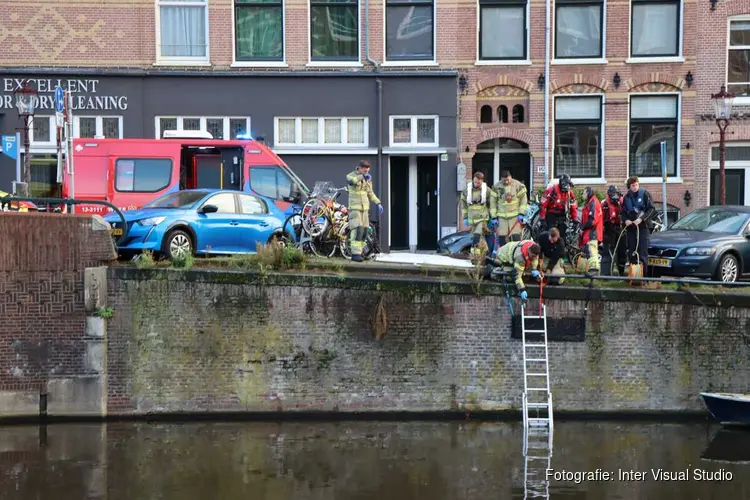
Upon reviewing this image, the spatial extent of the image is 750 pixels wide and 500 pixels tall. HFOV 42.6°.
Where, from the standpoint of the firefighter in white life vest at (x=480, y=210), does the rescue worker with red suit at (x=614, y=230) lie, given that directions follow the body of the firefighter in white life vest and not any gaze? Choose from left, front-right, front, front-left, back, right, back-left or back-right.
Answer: left

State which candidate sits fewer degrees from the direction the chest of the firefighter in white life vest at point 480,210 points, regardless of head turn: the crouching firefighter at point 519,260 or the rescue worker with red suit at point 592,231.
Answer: the crouching firefighter

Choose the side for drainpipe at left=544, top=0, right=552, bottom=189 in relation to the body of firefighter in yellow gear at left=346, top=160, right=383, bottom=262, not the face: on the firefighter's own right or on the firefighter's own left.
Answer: on the firefighter's own left

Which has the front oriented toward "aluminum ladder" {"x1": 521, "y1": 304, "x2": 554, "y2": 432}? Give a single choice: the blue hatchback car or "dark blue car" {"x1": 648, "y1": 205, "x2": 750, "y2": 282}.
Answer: the dark blue car

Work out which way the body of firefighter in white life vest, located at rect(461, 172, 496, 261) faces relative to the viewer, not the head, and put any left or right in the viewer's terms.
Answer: facing the viewer

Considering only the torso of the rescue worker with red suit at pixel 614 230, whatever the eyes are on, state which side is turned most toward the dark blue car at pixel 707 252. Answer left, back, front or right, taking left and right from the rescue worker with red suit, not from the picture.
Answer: left

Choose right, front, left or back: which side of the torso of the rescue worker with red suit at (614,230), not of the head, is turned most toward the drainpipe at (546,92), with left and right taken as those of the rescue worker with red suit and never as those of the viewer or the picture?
back

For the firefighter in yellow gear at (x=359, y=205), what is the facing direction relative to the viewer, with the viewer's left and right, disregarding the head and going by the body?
facing the viewer and to the right of the viewer

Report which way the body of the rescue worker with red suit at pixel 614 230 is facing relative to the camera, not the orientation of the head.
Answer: toward the camera

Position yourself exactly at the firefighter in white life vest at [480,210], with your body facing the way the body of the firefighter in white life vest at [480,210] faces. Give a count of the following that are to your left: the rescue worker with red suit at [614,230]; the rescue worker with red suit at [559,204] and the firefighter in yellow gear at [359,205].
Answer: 2

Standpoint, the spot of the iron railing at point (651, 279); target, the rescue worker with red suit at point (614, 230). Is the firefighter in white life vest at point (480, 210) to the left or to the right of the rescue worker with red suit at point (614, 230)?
left

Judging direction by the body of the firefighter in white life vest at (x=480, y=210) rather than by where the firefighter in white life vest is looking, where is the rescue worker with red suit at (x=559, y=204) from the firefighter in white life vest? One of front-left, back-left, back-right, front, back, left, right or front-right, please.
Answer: left

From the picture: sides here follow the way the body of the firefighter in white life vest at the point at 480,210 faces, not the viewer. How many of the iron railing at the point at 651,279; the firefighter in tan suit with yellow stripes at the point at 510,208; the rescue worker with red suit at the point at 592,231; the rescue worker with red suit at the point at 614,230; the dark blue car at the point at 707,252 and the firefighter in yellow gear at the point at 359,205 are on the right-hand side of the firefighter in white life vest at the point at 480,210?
1

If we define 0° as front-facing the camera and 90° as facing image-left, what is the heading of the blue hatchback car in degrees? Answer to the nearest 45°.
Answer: approximately 45°

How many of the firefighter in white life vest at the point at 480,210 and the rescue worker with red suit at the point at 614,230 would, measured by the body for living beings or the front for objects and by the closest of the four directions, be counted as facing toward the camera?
2

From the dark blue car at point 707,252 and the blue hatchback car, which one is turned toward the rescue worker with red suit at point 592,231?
the dark blue car

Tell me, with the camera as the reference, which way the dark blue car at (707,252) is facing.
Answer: facing the viewer and to the left of the viewer
